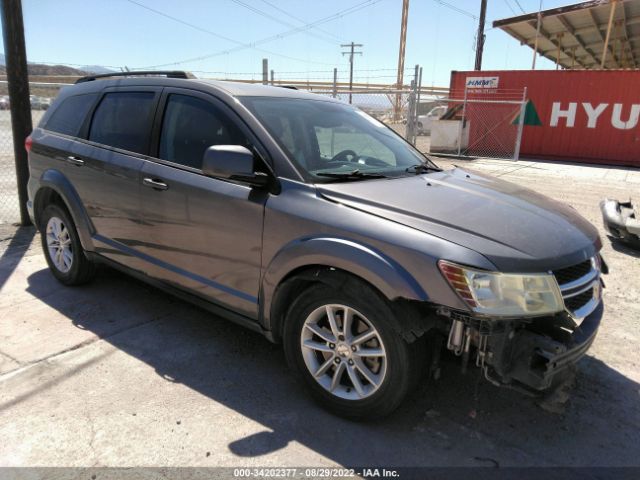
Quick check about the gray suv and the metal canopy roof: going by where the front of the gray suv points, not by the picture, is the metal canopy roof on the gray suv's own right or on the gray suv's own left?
on the gray suv's own left

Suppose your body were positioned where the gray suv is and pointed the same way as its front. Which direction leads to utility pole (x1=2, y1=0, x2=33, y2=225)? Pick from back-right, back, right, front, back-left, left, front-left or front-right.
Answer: back

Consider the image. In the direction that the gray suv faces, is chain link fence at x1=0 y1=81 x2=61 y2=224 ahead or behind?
behind

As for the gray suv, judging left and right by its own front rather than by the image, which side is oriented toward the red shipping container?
left

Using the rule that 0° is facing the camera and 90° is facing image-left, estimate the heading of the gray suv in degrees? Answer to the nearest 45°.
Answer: approximately 315°

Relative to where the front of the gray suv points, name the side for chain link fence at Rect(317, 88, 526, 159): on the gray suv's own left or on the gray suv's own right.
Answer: on the gray suv's own left

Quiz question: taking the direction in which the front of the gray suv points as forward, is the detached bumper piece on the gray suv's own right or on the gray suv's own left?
on the gray suv's own left
